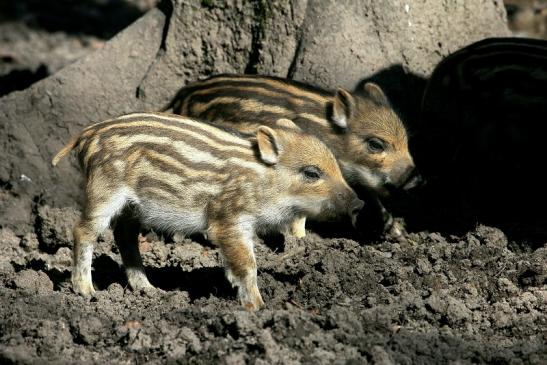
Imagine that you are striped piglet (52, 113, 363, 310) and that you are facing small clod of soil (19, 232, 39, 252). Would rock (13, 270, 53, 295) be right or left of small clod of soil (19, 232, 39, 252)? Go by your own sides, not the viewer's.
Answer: left

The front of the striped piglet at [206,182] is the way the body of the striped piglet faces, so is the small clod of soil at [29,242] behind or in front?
behind

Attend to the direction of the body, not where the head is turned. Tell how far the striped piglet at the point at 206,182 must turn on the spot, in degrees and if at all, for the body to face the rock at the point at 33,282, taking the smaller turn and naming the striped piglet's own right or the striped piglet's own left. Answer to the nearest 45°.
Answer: approximately 180°

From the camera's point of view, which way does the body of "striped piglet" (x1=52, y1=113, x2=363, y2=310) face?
to the viewer's right

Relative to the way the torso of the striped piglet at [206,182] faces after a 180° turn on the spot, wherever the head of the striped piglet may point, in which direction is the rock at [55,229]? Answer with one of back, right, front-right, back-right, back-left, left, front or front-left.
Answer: front-right
